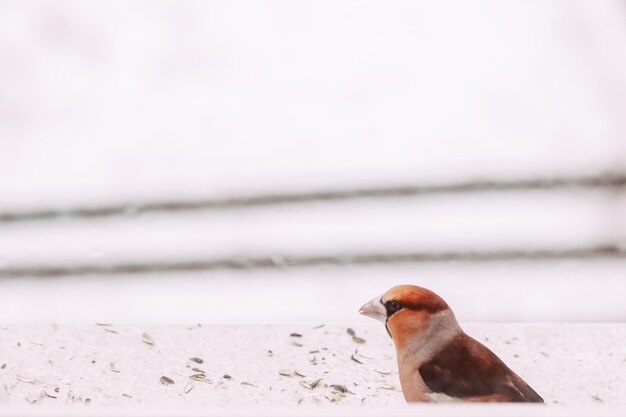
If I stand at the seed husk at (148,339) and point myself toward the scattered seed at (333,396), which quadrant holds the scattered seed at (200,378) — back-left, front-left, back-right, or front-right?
front-right

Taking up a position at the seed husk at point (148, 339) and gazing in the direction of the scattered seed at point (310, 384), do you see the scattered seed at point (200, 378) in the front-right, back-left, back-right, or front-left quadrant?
front-right

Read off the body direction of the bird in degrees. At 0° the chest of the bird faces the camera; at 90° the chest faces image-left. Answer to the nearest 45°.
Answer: approximately 90°
